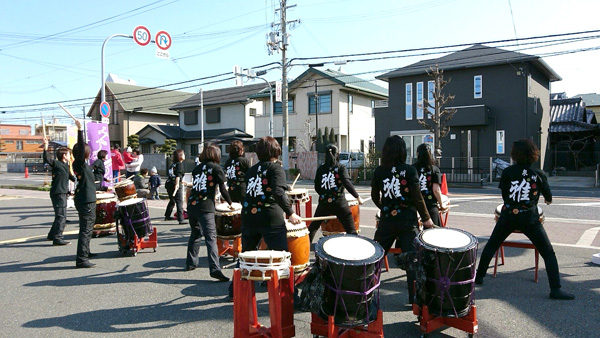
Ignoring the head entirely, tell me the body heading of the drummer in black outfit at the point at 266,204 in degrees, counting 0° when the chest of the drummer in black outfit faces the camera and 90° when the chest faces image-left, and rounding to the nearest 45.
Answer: approximately 225°

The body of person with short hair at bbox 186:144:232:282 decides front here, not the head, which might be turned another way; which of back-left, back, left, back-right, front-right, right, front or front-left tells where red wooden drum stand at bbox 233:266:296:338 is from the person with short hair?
back-right

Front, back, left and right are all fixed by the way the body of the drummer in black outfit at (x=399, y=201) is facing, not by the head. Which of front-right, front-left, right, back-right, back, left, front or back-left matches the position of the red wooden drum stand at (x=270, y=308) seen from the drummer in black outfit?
back-left

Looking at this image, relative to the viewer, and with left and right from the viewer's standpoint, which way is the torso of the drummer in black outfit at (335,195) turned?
facing away from the viewer

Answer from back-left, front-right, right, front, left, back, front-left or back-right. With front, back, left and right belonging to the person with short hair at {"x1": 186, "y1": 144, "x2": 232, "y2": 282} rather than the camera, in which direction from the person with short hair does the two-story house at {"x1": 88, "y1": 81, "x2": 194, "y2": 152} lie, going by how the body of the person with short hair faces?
front-left

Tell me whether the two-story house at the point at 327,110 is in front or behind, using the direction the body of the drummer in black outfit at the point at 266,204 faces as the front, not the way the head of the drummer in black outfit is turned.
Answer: in front

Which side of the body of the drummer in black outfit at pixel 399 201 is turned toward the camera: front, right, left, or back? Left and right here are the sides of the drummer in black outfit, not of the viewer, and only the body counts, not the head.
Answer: back

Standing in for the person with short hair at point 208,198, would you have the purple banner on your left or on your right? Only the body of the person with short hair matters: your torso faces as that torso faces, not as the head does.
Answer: on your left

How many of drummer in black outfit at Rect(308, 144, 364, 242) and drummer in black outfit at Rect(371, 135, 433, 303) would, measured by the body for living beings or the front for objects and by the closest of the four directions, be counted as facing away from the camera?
2

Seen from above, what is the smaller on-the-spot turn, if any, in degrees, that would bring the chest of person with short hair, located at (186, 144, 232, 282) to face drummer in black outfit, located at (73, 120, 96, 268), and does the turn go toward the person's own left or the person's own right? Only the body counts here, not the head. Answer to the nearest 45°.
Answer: approximately 90° to the person's own left

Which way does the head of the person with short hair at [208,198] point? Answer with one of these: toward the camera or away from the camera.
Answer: away from the camera

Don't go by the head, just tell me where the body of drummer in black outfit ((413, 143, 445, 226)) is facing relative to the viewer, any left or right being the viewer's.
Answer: facing away from the viewer and to the right of the viewer

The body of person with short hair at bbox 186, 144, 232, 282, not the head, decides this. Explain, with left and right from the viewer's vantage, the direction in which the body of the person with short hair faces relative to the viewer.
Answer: facing away from the viewer and to the right of the viewer
